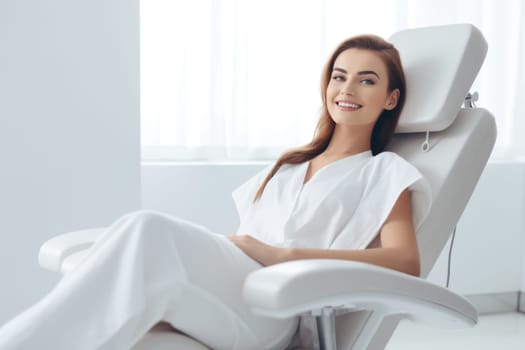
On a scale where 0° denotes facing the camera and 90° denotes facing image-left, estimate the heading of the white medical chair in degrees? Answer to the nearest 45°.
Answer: approximately 45°

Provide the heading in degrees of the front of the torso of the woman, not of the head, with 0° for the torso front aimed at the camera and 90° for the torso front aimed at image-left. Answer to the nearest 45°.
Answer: approximately 45°
